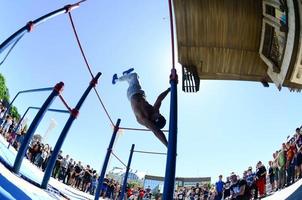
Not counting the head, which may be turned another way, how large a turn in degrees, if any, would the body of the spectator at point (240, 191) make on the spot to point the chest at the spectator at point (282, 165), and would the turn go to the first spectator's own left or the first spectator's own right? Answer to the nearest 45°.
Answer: approximately 135° to the first spectator's own left

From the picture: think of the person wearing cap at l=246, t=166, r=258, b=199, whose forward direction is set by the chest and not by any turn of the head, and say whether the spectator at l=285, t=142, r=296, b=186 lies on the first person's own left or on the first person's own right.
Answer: on the first person's own left

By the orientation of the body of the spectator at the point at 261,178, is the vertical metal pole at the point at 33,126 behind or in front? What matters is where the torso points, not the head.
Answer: in front

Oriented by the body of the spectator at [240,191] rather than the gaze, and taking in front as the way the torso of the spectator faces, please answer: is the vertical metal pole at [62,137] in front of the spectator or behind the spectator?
in front

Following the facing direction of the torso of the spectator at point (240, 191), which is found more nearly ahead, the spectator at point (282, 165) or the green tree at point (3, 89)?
the green tree

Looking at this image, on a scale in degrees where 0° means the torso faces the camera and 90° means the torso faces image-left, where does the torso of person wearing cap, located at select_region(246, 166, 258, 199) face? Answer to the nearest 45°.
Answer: approximately 45°
